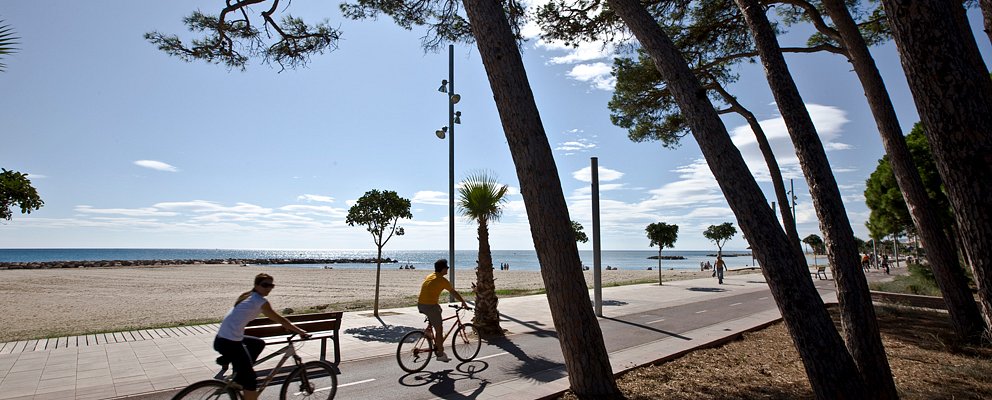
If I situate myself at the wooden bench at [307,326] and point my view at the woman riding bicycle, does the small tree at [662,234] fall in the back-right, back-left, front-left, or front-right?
back-left

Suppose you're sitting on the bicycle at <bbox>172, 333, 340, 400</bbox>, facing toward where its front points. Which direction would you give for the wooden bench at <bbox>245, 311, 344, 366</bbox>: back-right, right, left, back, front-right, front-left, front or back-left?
left

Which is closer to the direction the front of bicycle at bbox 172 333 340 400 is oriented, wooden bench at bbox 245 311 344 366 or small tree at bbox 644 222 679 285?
the small tree

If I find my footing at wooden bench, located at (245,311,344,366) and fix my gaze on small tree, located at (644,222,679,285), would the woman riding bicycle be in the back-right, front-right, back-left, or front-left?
back-right

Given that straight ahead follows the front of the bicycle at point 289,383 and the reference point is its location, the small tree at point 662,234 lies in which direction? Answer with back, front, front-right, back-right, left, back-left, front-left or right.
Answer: front-left

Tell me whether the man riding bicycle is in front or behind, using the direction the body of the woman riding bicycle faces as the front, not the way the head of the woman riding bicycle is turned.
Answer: in front

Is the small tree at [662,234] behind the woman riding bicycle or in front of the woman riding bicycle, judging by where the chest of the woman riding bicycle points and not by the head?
in front

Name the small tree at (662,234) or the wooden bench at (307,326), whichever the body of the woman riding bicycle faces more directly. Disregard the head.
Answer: the small tree

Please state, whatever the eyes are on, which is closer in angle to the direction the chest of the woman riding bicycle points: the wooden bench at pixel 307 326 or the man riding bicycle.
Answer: the man riding bicycle

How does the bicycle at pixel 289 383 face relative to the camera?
to the viewer's right

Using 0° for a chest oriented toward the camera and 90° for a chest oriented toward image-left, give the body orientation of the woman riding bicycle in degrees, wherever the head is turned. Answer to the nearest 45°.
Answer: approximately 270°
